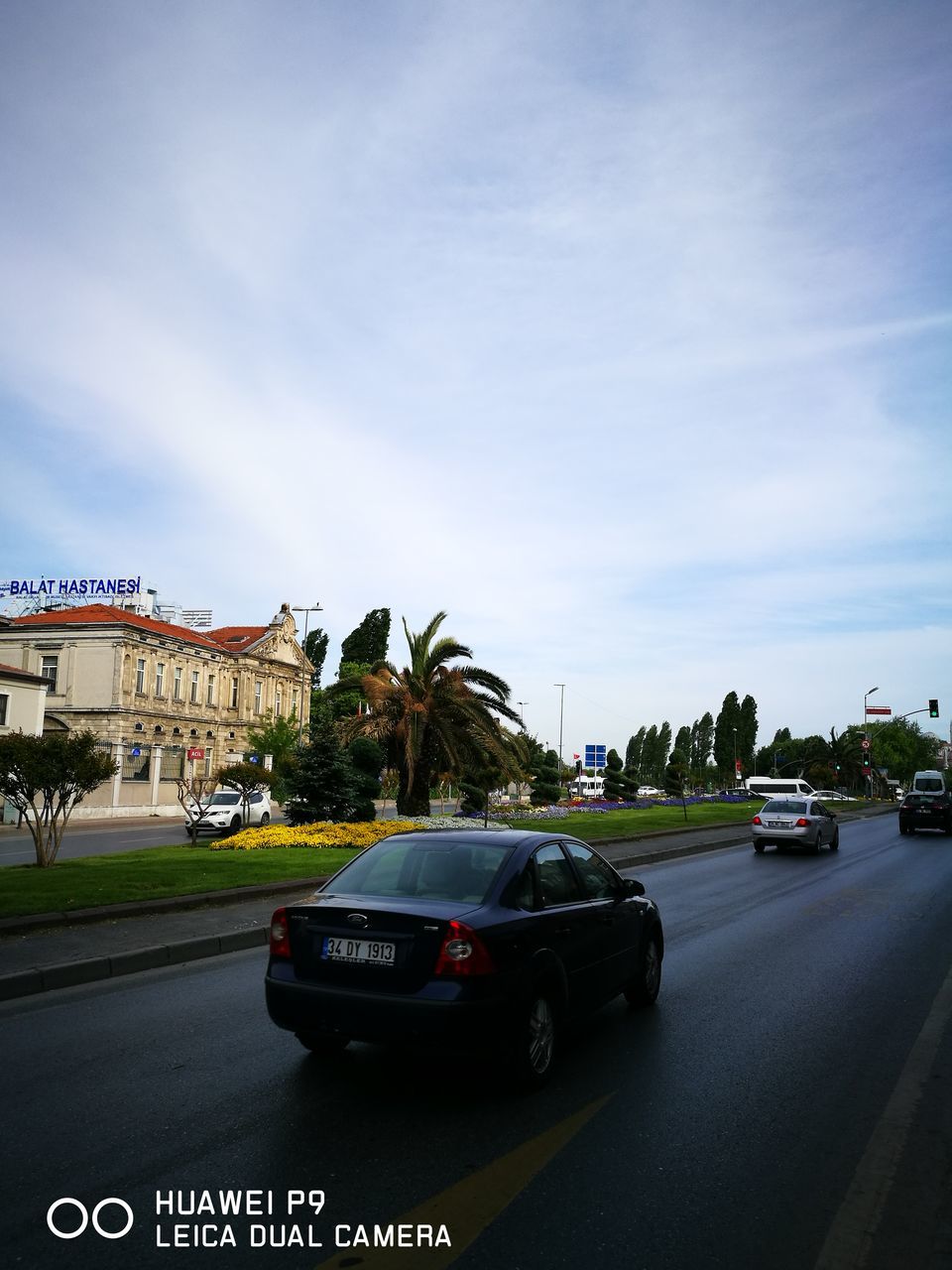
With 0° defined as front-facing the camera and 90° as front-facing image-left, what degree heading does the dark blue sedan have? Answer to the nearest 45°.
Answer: approximately 225°

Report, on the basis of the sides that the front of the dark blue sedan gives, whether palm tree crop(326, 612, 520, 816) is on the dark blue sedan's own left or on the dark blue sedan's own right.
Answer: on the dark blue sedan's own left

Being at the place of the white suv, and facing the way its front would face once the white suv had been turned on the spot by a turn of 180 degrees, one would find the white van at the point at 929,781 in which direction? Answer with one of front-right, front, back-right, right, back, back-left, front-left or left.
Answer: front-right

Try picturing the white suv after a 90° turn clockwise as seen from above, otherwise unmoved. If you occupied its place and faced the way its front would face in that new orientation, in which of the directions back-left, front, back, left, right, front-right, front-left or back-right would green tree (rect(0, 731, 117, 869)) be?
back-left

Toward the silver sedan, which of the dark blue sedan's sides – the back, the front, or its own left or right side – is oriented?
front

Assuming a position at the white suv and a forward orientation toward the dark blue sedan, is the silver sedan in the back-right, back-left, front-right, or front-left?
front-left

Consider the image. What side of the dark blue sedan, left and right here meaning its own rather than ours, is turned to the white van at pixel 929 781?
front

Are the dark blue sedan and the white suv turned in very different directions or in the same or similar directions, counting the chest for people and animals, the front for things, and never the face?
very different directions

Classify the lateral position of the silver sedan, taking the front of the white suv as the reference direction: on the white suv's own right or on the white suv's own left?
on the white suv's own left

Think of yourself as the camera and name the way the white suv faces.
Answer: facing the viewer and to the left of the viewer

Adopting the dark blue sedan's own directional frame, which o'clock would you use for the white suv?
The white suv is roughly at 10 o'clock from the dark blue sedan.

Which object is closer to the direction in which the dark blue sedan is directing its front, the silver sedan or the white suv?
the silver sedan

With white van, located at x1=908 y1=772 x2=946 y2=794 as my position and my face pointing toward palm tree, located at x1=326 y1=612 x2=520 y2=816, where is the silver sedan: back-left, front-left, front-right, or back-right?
front-left
